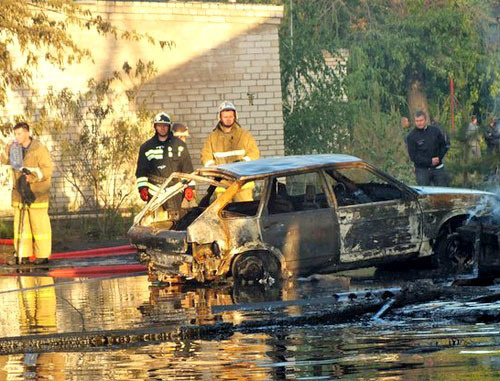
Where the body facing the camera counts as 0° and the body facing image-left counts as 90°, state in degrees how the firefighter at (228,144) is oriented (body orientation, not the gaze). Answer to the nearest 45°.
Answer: approximately 0°

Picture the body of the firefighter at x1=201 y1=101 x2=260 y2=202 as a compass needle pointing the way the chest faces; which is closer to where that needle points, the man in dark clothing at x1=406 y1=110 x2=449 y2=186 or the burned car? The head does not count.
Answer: the burned car

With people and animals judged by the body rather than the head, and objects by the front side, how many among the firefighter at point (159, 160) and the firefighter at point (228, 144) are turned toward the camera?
2

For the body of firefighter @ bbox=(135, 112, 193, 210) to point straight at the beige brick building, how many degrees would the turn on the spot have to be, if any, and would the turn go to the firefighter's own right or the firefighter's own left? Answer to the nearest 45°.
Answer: approximately 180°

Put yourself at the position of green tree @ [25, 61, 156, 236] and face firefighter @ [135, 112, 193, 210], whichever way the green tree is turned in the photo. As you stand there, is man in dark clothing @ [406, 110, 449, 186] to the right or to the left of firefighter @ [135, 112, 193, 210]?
left
